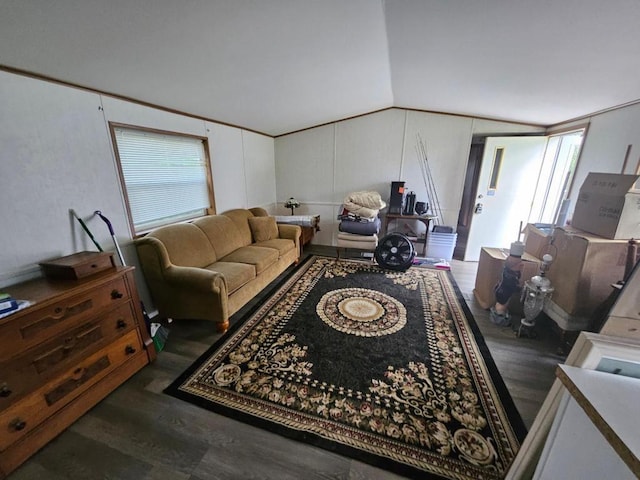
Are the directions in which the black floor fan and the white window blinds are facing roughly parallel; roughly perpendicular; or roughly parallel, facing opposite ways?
roughly perpendicular

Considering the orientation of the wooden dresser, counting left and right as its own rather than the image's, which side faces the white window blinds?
left

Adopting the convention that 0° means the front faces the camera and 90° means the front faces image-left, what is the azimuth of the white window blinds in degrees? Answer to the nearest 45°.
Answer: approximately 315°

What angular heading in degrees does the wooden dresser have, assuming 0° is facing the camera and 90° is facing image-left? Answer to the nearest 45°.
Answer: approximately 315°

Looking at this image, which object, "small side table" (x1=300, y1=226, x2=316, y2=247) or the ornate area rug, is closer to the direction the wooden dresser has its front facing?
the ornate area rug

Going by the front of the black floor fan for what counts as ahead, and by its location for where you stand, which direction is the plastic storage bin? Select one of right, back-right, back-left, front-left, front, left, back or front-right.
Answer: back-left

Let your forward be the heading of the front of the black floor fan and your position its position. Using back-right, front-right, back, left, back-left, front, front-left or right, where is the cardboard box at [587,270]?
front-left

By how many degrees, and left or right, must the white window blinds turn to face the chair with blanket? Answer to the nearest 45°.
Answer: approximately 45° to its left

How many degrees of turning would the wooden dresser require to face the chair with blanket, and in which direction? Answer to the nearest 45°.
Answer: approximately 45° to its left

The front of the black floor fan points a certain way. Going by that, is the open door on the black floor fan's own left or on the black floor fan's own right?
on the black floor fan's own left

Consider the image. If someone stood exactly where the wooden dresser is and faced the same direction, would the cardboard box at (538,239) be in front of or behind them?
in front
